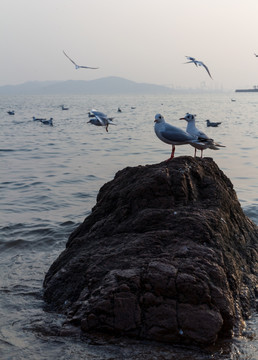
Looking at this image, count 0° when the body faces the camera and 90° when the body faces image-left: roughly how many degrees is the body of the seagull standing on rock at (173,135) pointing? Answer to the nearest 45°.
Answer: approximately 90°
